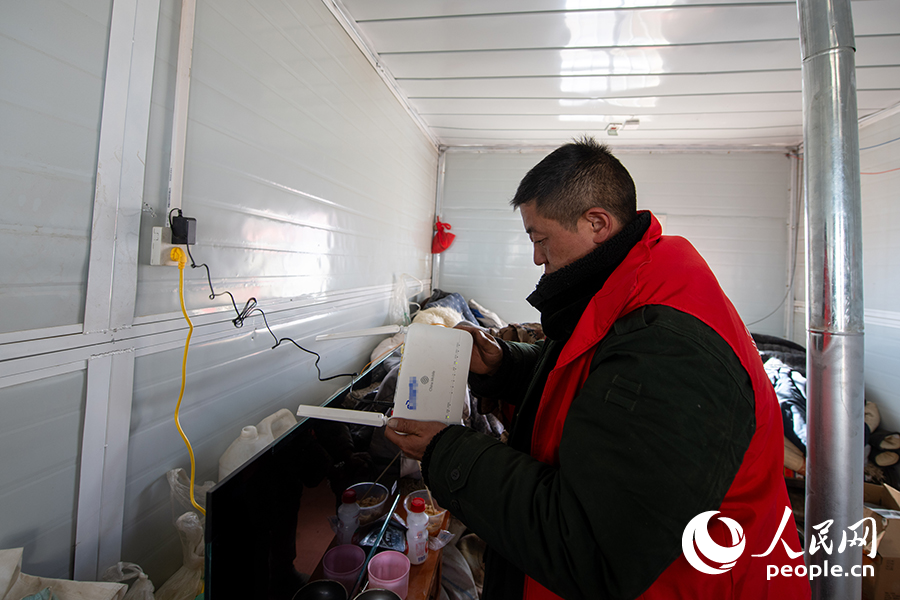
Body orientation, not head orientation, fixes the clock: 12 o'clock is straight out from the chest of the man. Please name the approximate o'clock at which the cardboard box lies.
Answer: The cardboard box is roughly at 4 o'clock from the man.

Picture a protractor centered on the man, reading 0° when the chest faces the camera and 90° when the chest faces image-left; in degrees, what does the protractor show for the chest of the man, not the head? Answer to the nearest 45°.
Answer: approximately 90°

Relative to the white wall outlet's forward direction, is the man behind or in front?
in front

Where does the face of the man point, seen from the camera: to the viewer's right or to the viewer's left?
to the viewer's left

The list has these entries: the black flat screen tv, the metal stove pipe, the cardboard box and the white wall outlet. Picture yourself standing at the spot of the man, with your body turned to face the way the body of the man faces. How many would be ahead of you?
2

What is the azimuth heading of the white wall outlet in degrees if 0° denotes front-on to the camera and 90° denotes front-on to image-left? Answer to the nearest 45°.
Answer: approximately 315°

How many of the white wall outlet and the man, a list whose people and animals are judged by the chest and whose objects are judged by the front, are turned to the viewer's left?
1

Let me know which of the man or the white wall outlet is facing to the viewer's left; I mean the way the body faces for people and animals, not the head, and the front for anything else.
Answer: the man

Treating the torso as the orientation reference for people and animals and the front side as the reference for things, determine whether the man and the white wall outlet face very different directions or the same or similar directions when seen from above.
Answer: very different directions
